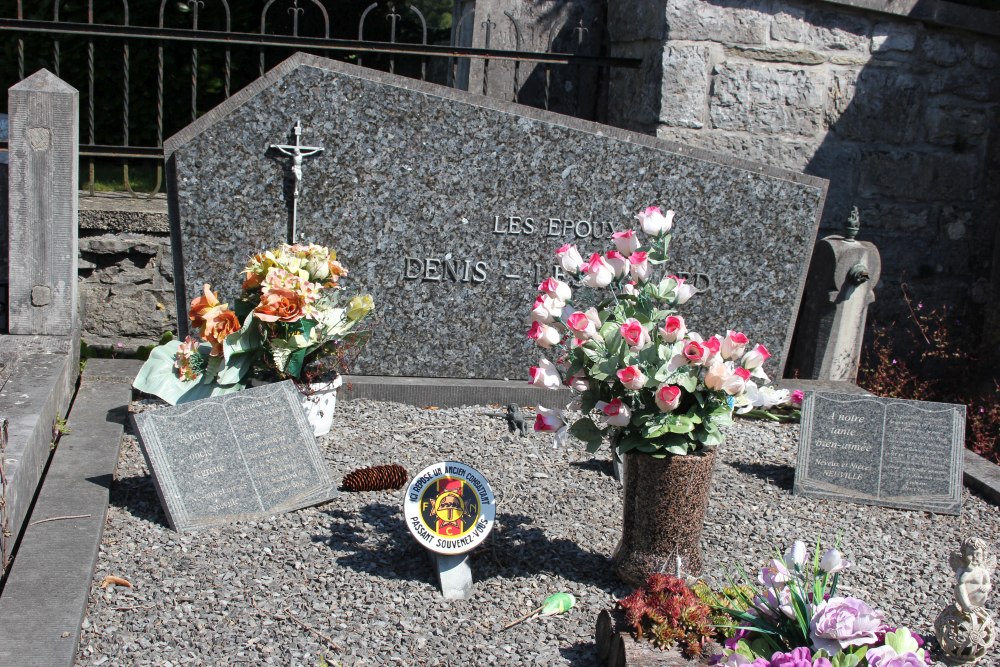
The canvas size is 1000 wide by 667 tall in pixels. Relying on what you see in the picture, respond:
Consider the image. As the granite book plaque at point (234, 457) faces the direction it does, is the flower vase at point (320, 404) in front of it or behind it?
behind

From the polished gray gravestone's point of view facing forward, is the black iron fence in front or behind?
behind

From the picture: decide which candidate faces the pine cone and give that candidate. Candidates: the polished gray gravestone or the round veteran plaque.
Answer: the polished gray gravestone

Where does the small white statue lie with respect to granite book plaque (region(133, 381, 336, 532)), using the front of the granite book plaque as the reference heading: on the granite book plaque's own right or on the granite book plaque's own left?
on the granite book plaque's own left

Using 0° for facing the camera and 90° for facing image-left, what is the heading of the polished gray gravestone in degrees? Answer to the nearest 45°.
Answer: approximately 0°

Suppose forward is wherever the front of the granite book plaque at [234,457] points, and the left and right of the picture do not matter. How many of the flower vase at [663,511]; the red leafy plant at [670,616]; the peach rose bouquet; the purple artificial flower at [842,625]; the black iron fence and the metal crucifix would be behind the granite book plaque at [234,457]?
3

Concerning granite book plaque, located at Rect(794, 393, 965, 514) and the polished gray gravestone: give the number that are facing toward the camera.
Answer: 2

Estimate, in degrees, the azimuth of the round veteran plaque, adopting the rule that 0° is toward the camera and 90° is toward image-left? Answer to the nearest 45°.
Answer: approximately 0°

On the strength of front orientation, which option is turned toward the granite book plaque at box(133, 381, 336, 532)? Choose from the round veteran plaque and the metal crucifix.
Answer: the metal crucifix

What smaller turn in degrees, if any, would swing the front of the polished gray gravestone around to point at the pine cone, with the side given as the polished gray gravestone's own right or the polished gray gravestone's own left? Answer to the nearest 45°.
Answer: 0° — it already faces it

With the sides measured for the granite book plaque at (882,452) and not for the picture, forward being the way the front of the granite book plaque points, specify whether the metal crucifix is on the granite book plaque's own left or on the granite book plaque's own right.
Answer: on the granite book plaque's own right

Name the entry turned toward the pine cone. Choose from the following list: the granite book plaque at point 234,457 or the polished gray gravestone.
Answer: the polished gray gravestone
